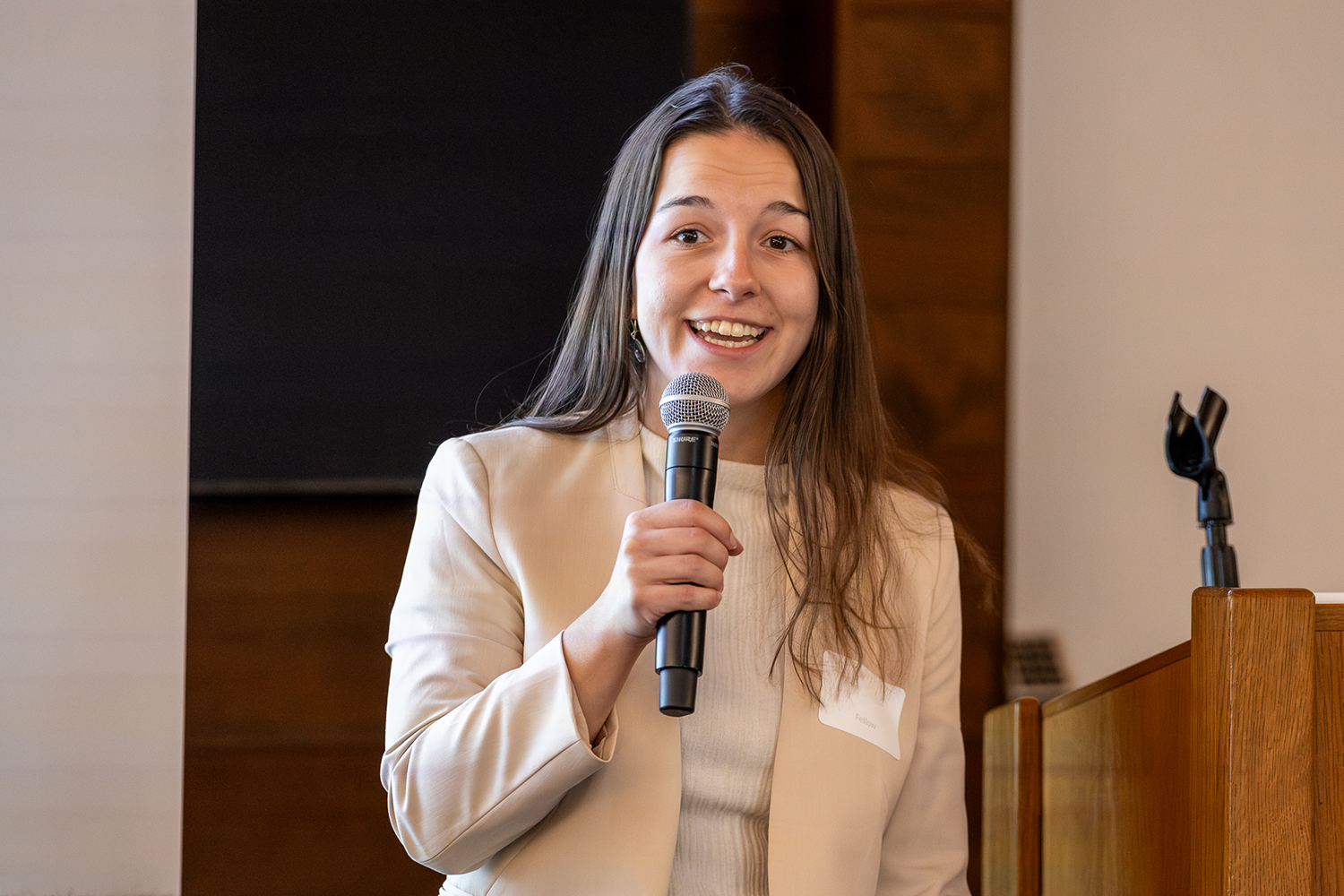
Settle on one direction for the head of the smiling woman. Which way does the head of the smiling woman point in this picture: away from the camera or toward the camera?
toward the camera

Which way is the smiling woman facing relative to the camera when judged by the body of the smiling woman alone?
toward the camera
